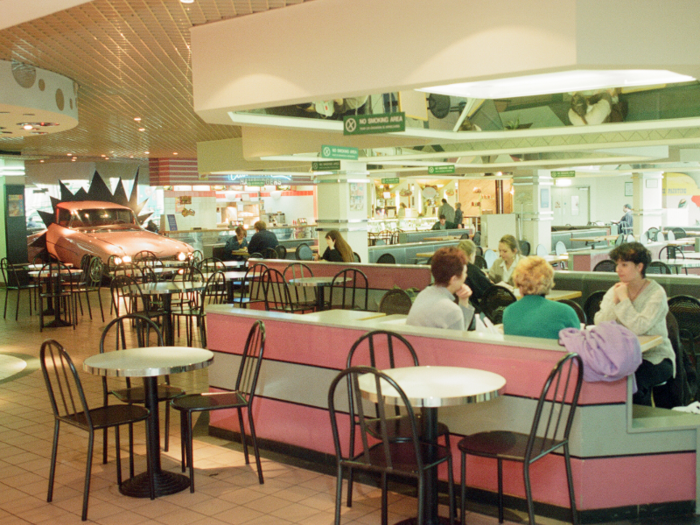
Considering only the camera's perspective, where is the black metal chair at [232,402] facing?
facing to the left of the viewer

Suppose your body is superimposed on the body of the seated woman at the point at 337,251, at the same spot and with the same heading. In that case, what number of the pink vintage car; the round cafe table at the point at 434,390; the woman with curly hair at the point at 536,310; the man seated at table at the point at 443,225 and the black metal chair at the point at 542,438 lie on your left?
3

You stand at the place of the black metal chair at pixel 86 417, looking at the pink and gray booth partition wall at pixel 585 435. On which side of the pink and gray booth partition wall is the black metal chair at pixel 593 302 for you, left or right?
left

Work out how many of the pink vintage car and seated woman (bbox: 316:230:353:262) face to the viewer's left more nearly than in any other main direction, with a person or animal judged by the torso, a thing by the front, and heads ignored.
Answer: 1

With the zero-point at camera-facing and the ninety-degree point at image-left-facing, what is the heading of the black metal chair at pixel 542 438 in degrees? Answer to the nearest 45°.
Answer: approximately 135°

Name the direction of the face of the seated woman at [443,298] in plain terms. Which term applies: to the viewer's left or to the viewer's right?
to the viewer's right

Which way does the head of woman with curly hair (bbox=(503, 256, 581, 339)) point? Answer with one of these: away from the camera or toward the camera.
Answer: away from the camera

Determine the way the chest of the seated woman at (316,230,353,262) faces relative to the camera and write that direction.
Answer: to the viewer's left

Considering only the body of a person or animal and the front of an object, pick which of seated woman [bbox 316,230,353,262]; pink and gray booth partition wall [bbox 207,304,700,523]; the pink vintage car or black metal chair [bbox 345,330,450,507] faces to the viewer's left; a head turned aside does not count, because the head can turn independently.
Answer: the seated woman

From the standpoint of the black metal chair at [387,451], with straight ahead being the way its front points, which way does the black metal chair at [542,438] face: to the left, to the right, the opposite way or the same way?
to the left

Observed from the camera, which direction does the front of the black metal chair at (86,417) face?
facing away from the viewer and to the right of the viewer

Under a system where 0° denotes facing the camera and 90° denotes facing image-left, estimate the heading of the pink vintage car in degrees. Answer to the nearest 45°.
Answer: approximately 315°
